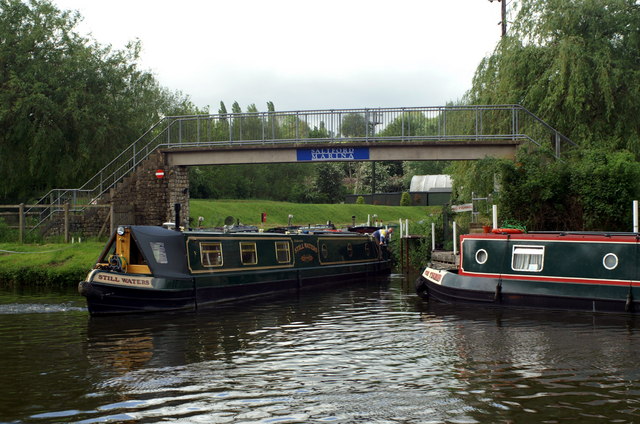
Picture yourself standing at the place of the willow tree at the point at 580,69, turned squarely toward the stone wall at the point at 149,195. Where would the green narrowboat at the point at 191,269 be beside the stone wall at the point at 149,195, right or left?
left

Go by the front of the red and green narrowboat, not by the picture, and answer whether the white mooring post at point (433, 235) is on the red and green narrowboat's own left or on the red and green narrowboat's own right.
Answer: on the red and green narrowboat's own right

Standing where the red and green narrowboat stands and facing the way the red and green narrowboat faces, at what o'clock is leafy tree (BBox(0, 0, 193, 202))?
The leafy tree is roughly at 1 o'clock from the red and green narrowboat.

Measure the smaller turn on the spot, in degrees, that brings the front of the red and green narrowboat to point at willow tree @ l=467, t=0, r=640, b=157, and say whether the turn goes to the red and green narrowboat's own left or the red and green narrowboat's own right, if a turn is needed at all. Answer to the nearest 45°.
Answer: approximately 90° to the red and green narrowboat's own right

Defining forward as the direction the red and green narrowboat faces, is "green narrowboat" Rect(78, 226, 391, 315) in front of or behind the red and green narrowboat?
in front

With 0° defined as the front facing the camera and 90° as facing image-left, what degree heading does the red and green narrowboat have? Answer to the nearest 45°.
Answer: approximately 90°
